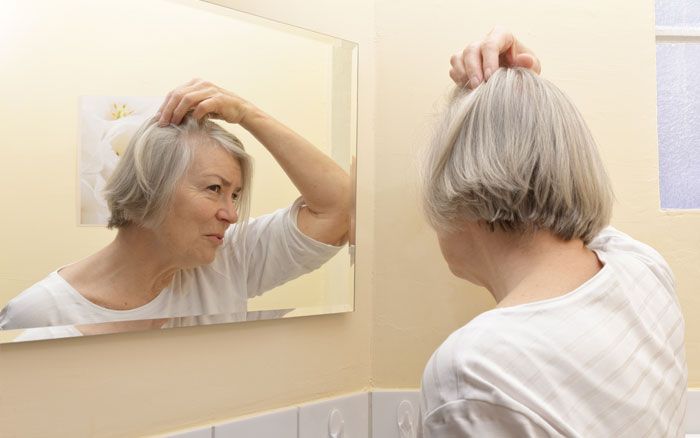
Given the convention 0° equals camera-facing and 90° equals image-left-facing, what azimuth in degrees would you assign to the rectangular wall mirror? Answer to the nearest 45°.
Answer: approximately 315°

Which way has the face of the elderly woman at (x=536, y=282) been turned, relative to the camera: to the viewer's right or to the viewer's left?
to the viewer's left

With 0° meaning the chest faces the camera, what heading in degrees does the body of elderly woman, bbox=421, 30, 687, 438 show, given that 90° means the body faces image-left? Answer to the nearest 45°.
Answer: approximately 135°
